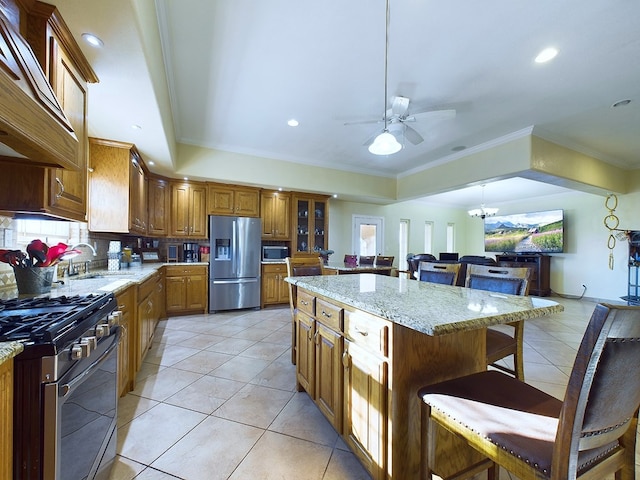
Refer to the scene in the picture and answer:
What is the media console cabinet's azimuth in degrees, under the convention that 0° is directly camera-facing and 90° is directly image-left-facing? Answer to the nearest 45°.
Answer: approximately 45°

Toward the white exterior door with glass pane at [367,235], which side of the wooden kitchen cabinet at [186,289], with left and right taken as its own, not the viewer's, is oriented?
left

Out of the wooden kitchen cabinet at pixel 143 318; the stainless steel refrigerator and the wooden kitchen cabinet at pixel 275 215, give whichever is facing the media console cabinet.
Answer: the wooden kitchen cabinet at pixel 143 318

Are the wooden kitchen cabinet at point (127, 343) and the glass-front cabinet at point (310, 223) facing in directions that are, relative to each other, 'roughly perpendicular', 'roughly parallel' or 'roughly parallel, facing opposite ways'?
roughly perpendicular

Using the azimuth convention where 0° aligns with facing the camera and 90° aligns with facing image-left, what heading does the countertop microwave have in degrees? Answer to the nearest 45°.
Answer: approximately 0°

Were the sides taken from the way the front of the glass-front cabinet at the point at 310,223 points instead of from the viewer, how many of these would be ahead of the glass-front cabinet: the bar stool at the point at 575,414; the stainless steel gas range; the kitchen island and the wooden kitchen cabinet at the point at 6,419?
4

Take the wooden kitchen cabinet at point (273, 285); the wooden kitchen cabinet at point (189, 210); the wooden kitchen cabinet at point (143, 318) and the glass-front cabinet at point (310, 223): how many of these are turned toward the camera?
3

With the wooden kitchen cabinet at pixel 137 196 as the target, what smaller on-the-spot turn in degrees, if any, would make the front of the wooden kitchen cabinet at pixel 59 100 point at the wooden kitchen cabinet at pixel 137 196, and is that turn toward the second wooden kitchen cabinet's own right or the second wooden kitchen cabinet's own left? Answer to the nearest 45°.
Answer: approximately 135° to the second wooden kitchen cabinet's own left

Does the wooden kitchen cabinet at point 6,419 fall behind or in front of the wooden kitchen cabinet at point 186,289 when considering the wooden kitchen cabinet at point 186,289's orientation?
in front

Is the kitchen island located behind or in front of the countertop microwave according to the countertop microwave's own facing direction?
in front

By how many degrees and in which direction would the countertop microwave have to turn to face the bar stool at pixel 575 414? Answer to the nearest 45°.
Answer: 0° — it already faces it
